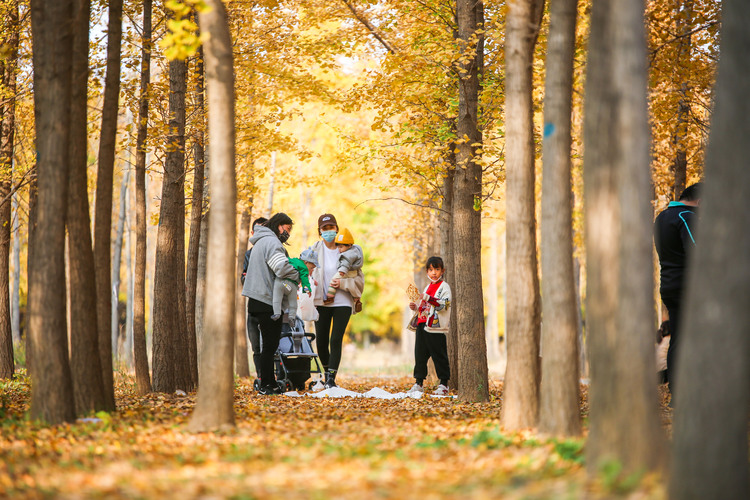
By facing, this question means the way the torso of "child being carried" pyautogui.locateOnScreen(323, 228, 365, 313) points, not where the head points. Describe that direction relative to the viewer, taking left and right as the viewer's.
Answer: facing the viewer and to the left of the viewer

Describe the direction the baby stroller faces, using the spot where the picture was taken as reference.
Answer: facing the viewer

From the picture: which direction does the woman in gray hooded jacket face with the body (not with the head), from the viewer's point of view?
to the viewer's right

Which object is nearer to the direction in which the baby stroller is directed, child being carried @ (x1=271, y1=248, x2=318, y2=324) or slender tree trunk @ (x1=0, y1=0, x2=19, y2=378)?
the child being carried

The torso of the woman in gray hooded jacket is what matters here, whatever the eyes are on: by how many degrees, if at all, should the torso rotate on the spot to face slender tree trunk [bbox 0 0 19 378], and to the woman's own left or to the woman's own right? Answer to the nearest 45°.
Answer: approximately 135° to the woman's own left

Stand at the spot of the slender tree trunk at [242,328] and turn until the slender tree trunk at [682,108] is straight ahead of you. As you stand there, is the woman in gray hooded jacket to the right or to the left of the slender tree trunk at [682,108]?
right

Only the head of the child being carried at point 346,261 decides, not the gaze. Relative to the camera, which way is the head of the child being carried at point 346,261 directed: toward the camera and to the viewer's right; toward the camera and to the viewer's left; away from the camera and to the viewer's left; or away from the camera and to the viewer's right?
toward the camera and to the viewer's left

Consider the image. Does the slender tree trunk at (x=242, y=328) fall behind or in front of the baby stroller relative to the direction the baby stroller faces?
behind

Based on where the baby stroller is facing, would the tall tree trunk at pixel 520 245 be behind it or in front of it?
in front

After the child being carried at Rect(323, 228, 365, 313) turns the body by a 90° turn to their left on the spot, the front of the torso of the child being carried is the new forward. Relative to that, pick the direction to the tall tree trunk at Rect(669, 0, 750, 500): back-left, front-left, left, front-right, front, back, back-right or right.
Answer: front-right

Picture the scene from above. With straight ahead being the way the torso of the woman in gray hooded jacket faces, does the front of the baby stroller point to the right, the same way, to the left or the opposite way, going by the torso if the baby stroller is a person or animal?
to the right

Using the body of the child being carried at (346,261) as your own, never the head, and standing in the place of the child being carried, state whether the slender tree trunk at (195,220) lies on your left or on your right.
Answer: on your right

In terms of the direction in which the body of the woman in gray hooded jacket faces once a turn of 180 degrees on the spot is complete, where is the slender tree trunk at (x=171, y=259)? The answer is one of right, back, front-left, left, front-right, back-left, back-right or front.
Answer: front-right

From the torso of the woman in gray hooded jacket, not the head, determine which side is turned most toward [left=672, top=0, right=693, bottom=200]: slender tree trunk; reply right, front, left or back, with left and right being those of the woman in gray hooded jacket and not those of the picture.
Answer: front
